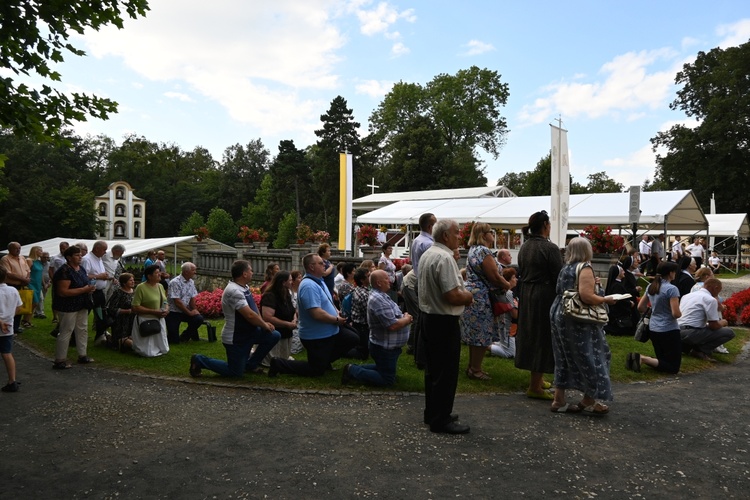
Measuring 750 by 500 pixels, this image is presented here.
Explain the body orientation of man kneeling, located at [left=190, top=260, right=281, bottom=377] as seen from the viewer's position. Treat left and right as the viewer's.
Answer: facing to the right of the viewer

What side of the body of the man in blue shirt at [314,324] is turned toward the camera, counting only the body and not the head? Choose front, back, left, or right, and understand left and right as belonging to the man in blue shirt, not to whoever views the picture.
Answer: right

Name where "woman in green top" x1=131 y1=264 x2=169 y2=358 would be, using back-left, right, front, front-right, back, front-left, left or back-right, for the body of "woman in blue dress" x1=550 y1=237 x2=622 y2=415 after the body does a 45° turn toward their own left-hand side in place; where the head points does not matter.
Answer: left

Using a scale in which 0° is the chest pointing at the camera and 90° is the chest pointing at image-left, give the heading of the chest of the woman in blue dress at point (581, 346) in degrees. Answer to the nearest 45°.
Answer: approximately 225°

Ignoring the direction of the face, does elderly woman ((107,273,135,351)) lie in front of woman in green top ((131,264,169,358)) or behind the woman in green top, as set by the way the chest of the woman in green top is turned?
behind

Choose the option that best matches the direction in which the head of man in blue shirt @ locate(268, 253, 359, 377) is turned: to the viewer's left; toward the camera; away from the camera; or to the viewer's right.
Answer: to the viewer's right

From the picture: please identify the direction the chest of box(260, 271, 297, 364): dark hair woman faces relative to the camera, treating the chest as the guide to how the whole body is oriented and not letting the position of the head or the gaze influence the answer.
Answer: to the viewer's right

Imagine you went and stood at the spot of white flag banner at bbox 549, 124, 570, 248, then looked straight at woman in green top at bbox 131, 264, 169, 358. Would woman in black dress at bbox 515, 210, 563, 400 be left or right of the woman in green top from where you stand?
left

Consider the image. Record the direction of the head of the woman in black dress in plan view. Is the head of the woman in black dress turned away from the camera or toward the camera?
away from the camera

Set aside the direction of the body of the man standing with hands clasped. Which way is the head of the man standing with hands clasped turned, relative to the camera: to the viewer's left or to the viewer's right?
to the viewer's right

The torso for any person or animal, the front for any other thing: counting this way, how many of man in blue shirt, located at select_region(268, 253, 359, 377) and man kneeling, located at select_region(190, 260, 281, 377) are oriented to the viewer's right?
2

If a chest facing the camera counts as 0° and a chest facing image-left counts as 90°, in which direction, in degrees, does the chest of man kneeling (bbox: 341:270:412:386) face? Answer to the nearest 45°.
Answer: approximately 270°
